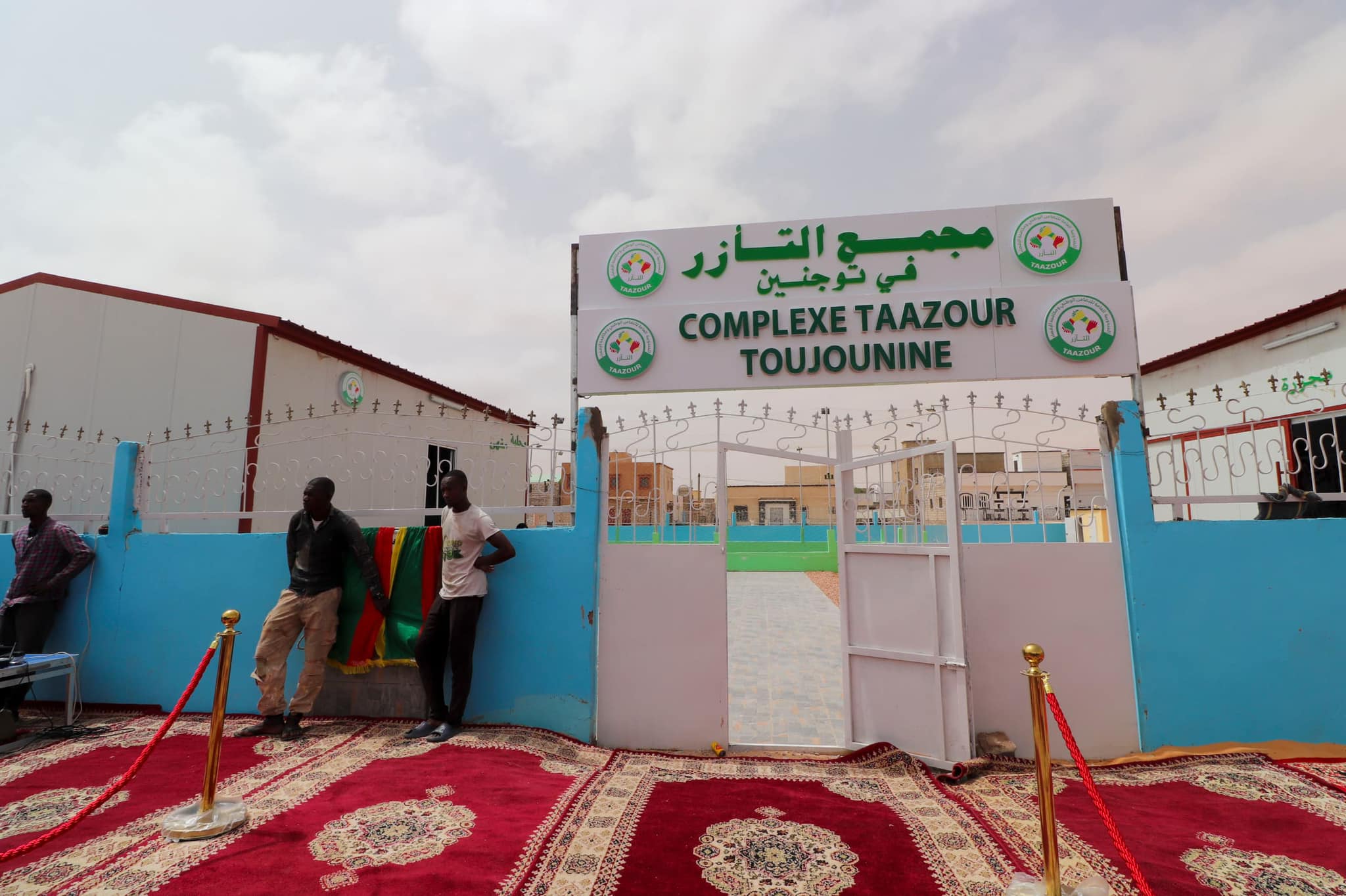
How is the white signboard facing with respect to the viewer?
toward the camera

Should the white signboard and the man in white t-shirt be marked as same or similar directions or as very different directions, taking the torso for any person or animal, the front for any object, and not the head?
same or similar directions

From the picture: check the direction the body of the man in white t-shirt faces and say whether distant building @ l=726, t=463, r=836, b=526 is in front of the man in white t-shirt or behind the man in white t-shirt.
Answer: behind

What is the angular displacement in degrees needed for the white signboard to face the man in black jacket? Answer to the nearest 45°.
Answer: approximately 90° to its right

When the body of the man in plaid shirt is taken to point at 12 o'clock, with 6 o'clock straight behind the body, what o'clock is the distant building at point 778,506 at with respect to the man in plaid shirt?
The distant building is roughly at 7 o'clock from the man in plaid shirt.

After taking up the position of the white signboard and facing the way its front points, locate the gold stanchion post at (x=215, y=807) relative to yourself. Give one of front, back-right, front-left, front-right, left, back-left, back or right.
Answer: front-right

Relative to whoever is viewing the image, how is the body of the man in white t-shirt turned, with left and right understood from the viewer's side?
facing the viewer and to the left of the viewer

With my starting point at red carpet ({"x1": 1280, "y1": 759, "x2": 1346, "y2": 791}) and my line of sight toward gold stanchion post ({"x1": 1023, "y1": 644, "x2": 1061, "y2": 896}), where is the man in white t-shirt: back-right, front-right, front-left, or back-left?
front-right

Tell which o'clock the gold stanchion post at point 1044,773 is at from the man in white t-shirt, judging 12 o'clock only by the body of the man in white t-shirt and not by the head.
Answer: The gold stanchion post is roughly at 9 o'clock from the man in white t-shirt.

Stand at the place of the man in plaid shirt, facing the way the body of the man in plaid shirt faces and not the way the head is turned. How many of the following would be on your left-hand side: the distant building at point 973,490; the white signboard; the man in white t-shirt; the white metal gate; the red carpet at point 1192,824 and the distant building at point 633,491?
6

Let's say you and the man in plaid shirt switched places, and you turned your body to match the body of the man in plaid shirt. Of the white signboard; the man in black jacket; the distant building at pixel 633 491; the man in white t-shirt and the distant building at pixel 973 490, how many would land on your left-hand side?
5

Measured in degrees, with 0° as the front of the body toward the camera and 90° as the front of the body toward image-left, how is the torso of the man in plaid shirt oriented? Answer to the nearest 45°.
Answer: approximately 45°

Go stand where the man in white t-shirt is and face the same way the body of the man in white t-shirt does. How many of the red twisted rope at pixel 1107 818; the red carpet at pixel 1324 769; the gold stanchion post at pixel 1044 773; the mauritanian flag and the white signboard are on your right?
1

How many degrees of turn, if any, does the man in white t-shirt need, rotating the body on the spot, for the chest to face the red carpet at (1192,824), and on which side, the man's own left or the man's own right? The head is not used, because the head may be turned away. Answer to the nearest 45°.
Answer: approximately 90° to the man's own left

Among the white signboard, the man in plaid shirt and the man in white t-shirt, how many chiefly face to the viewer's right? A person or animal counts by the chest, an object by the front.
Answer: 0

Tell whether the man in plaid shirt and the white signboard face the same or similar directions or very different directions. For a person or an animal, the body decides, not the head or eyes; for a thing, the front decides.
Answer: same or similar directions
